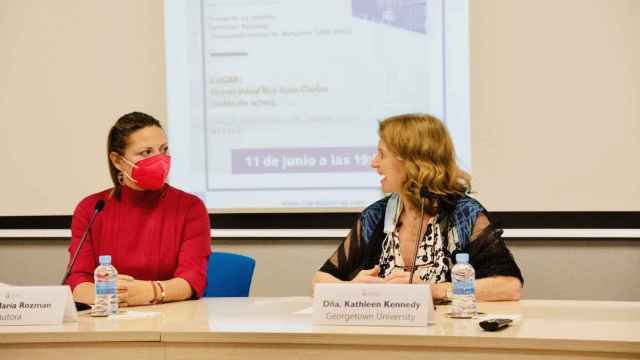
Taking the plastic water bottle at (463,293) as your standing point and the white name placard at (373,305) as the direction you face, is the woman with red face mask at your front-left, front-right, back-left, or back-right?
front-right

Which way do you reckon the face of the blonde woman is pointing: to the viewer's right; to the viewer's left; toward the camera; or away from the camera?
to the viewer's left

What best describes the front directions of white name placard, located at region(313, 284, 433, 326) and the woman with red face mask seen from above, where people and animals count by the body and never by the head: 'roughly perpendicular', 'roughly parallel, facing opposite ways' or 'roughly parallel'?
roughly parallel

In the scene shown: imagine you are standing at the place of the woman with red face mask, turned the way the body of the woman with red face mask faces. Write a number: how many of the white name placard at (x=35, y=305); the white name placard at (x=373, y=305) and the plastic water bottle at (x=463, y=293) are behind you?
0

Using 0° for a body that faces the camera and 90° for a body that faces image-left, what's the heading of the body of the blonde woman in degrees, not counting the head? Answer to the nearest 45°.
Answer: approximately 45°

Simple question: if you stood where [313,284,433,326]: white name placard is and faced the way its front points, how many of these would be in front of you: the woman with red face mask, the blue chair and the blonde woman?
0

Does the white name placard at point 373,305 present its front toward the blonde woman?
no

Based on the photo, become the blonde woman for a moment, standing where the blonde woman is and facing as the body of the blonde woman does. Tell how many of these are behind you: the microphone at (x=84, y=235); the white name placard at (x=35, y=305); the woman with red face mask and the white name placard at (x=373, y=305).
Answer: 0

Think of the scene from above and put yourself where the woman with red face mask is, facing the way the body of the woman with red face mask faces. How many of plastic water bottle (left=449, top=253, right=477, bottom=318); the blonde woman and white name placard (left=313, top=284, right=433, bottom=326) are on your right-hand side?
0

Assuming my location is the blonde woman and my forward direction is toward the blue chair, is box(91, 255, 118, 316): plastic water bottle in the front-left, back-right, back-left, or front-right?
front-left

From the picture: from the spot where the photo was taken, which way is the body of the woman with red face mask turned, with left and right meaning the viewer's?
facing the viewer

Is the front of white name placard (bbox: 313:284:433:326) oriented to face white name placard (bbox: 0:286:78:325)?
no

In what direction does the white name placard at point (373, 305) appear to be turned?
toward the camera

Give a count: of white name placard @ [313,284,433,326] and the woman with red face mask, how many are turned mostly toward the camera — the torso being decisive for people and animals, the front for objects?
2

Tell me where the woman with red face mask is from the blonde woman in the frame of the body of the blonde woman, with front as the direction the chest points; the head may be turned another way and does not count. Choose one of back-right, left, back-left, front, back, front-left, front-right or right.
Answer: front-right
